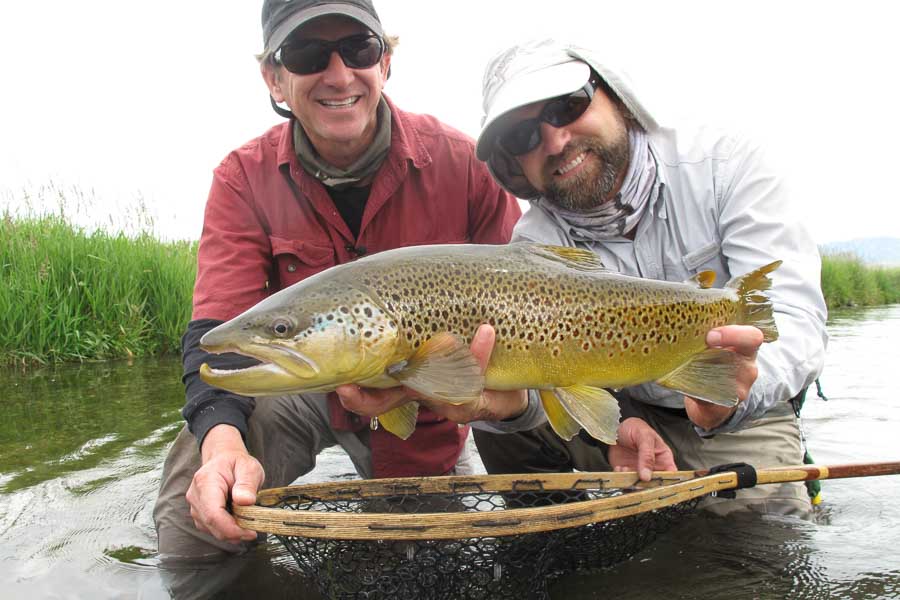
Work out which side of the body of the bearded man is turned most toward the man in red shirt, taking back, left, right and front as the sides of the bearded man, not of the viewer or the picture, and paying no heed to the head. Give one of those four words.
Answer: right

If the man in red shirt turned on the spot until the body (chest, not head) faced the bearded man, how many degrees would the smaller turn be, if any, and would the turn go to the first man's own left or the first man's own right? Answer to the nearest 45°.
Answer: approximately 90° to the first man's own left

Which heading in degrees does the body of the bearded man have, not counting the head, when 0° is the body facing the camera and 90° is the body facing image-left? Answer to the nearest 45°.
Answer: approximately 0°

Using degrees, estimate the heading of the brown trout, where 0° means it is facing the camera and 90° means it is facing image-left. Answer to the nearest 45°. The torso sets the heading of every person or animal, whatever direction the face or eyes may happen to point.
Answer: approximately 90°
